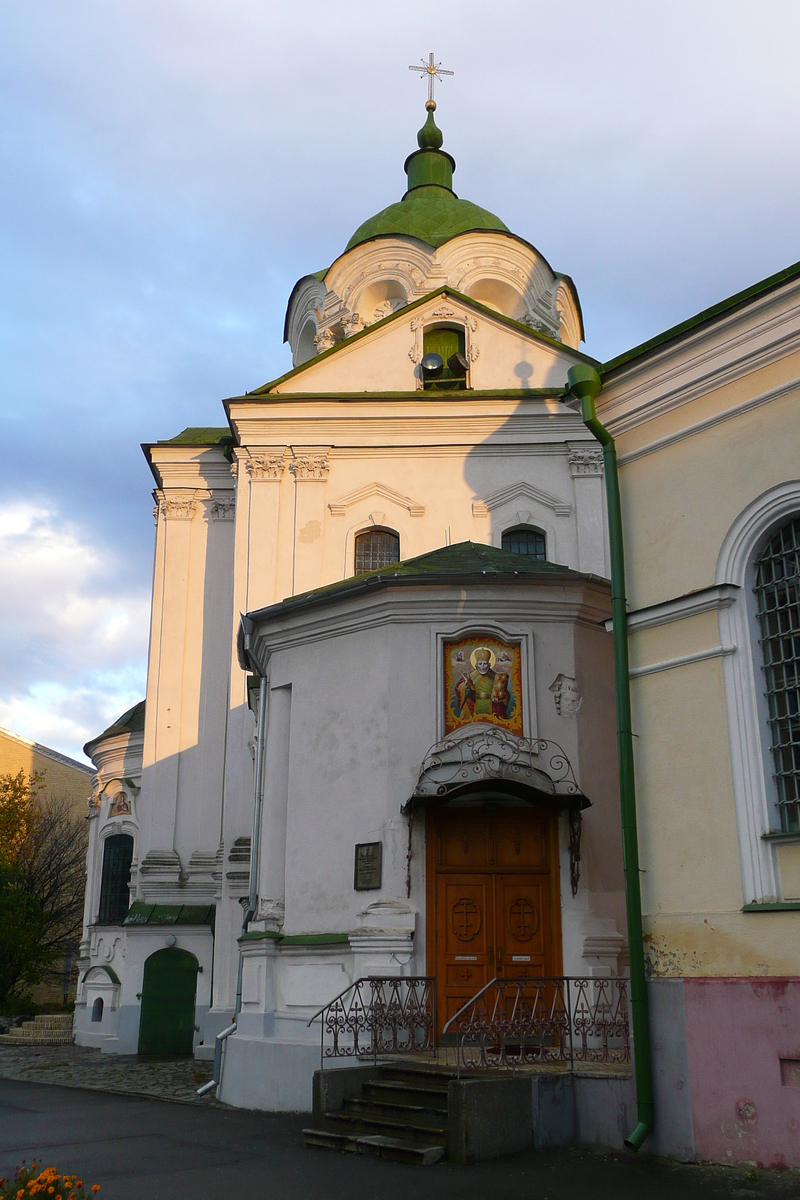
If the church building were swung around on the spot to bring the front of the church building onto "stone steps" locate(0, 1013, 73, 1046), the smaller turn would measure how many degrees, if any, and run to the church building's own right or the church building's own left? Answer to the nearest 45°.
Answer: approximately 135° to the church building's own right

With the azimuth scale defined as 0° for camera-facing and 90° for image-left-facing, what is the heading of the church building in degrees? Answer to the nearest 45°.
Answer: approximately 0°

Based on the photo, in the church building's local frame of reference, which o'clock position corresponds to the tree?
The tree is roughly at 5 o'clock from the church building.
